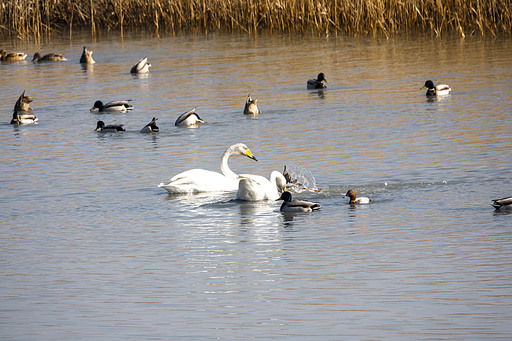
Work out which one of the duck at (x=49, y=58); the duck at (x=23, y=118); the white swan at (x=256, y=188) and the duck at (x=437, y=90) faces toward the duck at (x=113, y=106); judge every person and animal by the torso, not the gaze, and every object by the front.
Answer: the duck at (x=437, y=90)

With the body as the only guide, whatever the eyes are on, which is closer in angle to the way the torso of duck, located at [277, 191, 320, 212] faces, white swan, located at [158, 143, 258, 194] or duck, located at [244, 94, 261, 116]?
the white swan

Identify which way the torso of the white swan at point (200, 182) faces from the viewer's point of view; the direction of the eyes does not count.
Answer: to the viewer's right

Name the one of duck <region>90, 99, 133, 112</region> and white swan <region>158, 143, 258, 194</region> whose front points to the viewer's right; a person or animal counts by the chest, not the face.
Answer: the white swan

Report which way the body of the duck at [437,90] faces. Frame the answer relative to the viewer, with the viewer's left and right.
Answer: facing to the left of the viewer

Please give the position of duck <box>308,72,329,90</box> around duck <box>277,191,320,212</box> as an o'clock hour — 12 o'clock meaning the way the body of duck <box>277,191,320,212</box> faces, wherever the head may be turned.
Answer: duck <box>308,72,329,90</box> is roughly at 3 o'clock from duck <box>277,191,320,212</box>.

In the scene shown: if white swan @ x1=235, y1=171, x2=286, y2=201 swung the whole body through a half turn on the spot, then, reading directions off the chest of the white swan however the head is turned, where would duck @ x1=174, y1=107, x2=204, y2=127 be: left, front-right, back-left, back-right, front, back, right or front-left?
right

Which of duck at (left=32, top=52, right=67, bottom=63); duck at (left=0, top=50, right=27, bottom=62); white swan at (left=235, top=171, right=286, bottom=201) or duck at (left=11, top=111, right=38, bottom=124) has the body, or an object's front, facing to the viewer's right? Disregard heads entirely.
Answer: the white swan

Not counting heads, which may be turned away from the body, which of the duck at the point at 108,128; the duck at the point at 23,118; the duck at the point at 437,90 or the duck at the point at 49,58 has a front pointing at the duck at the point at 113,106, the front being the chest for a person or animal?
the duck at the point at 437,90

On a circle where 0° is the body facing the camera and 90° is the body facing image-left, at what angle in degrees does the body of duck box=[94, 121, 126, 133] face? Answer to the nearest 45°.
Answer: approximately 90°

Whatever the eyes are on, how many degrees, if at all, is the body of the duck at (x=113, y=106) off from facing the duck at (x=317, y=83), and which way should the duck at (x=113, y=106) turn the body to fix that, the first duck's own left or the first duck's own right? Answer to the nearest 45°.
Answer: approximately 180°

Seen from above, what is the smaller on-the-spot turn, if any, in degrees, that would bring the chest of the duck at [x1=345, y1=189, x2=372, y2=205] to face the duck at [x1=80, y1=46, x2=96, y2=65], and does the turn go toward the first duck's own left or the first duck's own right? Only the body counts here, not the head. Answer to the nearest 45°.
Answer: approximately 45° to the first duck's own right

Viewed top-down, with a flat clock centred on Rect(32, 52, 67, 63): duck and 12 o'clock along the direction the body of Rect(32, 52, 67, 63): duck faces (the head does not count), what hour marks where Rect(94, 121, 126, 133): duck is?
Rect(94, 121, 126, 133): duck is roughly at 9 o'clock from Rect(32, 52, 67, 63): duck.

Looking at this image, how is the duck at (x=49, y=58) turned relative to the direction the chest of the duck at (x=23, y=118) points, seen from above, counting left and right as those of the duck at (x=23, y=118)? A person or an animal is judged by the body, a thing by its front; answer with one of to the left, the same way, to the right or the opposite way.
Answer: the same way

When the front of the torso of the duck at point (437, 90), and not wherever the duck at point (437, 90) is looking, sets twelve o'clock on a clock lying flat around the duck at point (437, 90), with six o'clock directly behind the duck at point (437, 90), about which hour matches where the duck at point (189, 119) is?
the duck at point (189, 119) is roughly at 11 o'clock from the duck at point (437, 90).

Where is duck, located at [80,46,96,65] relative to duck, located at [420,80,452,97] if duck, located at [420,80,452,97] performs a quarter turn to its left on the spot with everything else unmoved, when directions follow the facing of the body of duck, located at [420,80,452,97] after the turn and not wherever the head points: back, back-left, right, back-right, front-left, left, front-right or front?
back-right

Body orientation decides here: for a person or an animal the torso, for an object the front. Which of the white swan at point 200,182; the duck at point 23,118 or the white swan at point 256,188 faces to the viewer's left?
the duck

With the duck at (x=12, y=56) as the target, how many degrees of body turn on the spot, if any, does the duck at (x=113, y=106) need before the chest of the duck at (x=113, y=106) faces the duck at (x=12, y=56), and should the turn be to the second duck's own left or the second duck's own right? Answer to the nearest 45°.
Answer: approximately 90° to the second duck's own right

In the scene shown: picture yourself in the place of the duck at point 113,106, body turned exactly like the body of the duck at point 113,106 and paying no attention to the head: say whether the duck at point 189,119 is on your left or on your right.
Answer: on your left

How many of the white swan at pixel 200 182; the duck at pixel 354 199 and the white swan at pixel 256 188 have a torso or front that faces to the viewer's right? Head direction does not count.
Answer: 2

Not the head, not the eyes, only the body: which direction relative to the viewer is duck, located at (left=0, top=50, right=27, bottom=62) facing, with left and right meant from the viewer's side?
facing to the left of the viewer

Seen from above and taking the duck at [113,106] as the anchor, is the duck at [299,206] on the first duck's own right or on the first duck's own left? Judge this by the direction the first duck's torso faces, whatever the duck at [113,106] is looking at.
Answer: on the first duck's own left
